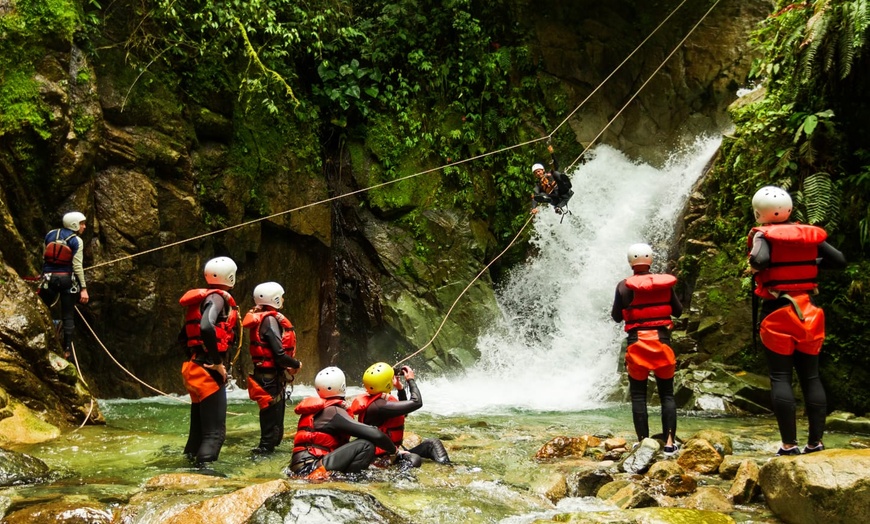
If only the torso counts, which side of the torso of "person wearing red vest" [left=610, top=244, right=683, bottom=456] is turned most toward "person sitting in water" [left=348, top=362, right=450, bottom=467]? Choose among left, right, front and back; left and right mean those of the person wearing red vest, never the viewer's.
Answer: left

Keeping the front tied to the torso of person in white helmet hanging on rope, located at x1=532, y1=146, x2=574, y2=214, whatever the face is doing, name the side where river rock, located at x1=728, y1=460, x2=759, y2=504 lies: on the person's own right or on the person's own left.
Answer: on the person's own left

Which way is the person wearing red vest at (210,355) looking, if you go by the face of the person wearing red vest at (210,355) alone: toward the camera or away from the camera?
away from the camera

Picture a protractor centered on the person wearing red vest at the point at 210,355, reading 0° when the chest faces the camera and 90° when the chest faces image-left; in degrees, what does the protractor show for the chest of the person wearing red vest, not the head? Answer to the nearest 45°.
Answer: approximately 225°

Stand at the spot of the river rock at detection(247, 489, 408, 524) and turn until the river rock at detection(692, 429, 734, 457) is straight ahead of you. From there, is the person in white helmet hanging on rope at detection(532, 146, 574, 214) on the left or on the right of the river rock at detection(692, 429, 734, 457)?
left

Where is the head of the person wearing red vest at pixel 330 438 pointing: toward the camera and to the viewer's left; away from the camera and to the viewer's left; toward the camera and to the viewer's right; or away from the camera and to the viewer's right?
away from the camera and to the viewer's right

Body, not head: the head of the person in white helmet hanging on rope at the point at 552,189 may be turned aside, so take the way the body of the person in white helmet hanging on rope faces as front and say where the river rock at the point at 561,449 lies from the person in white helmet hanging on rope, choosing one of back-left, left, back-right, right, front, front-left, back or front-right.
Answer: front-left

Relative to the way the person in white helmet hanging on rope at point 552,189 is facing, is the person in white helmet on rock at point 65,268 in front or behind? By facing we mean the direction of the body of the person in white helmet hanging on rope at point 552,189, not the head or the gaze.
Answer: in front

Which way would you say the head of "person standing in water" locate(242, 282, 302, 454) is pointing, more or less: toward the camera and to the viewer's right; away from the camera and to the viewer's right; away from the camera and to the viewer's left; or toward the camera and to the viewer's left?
away from the camera and to the viewer's right

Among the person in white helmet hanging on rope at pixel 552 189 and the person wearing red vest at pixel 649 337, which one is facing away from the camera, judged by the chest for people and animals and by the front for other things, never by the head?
the person wearing red vest

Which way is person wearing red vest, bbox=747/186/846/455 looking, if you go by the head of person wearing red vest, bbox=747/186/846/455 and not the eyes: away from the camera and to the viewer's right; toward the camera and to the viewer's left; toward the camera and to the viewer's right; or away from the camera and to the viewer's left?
away from the camera and to the viewer's left
